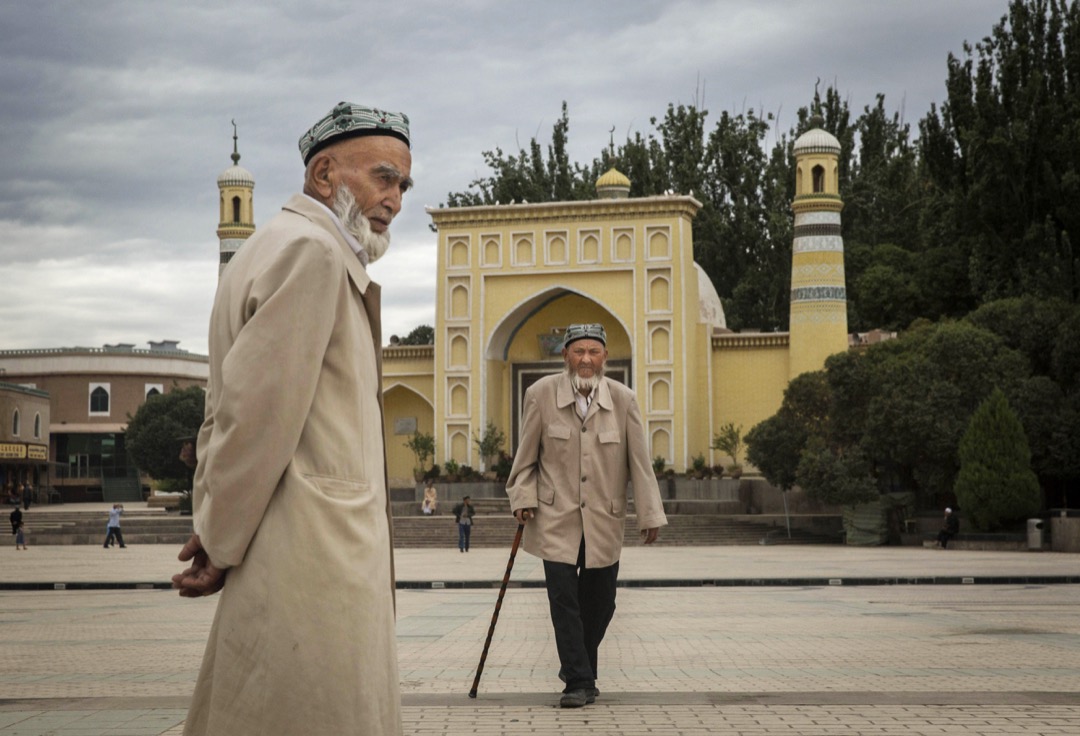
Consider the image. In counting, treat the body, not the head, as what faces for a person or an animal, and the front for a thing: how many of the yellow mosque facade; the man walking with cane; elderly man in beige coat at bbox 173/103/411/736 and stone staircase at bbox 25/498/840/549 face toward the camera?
3

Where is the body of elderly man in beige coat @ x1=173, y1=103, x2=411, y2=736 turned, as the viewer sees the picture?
to the viewer's right

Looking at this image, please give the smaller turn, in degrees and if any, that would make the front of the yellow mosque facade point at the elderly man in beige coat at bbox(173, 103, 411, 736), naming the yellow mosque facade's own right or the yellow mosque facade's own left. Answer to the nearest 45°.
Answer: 0° — it already faces them

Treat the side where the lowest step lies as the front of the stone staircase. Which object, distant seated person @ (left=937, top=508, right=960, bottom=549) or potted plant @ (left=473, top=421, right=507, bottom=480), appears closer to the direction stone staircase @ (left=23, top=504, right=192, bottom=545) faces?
the distant seated person

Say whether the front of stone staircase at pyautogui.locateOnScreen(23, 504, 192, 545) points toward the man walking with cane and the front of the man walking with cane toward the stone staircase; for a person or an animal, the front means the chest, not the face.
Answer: no

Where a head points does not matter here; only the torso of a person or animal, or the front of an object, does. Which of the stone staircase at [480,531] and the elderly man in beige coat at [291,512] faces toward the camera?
the stone staircase

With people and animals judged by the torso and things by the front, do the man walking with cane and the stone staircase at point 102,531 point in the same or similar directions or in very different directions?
same or similar directions

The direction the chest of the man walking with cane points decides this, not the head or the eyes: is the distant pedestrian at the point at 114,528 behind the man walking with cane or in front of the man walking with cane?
behind

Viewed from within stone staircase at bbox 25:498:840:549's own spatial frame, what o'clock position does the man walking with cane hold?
The man walking with cane is roughly at 12 o'clock from the stone staircase.

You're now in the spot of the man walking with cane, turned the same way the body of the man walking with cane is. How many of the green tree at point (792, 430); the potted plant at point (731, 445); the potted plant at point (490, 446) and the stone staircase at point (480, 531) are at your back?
4

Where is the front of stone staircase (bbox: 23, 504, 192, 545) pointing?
toward the camera

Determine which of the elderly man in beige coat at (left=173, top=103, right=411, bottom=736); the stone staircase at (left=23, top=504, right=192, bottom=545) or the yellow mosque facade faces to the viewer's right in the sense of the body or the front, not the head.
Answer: the elderly man in beige coat

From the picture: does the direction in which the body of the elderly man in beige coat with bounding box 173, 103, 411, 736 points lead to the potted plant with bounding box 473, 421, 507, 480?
no

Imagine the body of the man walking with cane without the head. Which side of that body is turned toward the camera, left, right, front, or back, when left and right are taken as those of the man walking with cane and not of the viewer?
front

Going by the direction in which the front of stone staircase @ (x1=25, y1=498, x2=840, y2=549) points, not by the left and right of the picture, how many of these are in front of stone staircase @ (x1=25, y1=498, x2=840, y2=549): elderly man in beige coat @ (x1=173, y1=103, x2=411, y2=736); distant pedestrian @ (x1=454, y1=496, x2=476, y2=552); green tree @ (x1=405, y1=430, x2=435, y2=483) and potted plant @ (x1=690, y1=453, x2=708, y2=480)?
2

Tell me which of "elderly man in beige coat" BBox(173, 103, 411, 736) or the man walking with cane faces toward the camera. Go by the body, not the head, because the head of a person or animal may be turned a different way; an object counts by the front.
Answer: the man walking with cane

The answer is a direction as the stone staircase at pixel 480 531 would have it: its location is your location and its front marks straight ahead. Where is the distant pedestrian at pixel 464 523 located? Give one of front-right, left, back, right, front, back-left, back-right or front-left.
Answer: front

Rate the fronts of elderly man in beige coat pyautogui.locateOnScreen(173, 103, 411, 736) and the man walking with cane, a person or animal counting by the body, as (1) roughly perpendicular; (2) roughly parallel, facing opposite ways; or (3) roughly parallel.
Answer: roughly perpendicular

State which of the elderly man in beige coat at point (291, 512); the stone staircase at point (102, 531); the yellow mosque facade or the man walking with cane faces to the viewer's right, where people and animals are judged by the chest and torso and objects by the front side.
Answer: the elderly man in beige coat

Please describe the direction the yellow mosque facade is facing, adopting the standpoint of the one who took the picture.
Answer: facing the viewer
